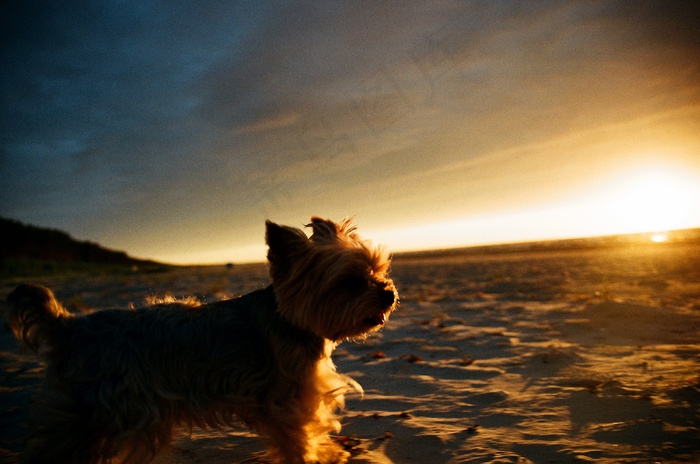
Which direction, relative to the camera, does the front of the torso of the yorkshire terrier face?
to the viewer's right
